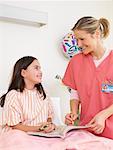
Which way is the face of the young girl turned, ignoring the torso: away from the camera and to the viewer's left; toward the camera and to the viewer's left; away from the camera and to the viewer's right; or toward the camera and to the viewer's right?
toward the camera and to the viewer's right

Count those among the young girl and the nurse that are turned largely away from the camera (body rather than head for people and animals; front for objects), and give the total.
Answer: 0

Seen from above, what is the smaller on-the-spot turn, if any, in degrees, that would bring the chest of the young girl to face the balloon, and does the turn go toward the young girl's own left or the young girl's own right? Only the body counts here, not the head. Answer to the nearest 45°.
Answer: approximately 90° to the young girl's own left

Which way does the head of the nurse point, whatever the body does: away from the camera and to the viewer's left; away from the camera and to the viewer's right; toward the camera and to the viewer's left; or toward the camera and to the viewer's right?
toward the camera and to the viewer's left

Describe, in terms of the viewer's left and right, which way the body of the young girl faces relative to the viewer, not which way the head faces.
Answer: facing the viewer and to the right of the viewer

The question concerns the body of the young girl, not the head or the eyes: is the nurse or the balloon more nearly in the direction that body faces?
the nurse

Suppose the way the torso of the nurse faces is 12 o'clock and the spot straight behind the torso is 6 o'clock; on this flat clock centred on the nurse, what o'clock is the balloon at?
The balloon is roughly at 4 o'clock from the nurse.

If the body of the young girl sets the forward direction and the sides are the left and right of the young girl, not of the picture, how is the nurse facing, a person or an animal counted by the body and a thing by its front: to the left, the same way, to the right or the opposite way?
to the right

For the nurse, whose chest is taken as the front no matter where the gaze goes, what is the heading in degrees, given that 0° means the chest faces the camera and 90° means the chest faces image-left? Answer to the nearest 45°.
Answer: approximately 45°
